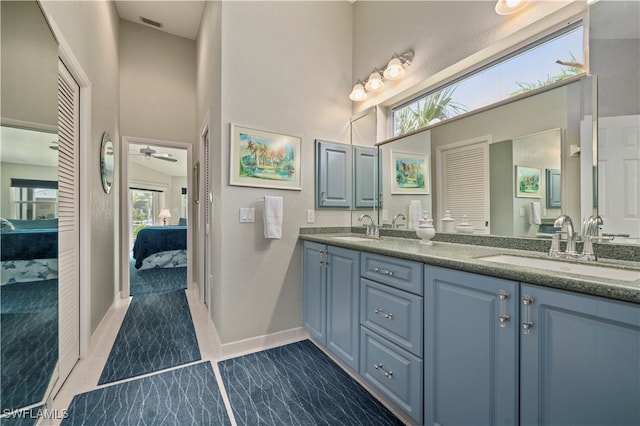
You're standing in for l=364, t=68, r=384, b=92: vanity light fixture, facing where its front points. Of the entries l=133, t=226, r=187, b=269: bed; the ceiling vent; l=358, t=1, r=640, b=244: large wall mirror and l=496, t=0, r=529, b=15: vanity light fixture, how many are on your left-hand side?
2

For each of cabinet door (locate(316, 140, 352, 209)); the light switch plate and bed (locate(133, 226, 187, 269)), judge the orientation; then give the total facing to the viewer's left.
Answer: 1

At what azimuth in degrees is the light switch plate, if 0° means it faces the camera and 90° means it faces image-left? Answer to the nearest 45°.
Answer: approximately 0°

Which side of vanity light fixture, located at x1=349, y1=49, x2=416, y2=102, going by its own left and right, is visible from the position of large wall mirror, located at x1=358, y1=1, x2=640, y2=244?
left

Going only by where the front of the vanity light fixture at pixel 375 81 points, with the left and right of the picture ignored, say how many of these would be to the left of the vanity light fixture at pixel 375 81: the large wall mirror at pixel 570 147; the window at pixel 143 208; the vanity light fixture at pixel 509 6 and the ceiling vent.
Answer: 2

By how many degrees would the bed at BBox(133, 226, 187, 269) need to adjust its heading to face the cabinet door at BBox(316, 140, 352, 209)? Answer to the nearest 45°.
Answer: approximately 135° to its left

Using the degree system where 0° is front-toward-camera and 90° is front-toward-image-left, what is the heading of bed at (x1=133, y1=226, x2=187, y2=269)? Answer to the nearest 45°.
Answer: approximately 90°

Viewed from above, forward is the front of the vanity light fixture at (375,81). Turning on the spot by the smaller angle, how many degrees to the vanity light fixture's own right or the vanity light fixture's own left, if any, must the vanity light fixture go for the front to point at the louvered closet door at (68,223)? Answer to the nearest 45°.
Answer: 0° — it already faces it
